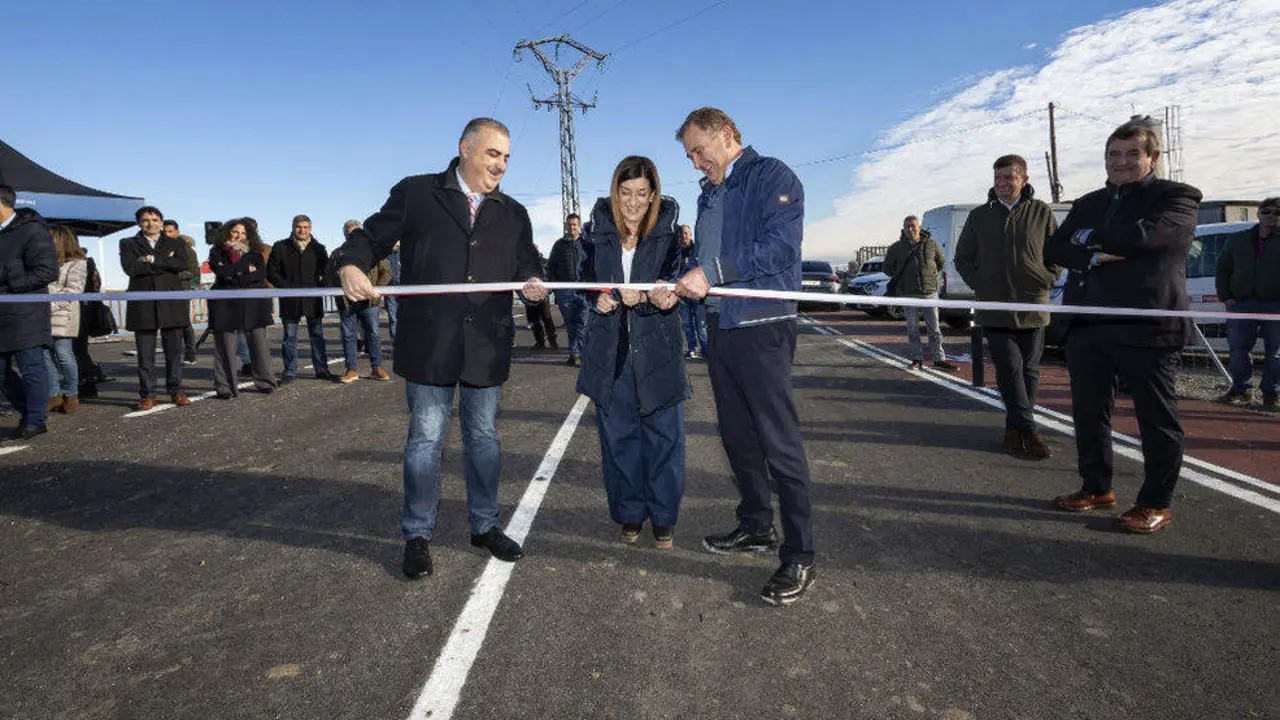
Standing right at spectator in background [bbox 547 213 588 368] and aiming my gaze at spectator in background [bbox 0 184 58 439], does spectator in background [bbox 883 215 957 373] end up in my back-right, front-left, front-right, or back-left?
back-left

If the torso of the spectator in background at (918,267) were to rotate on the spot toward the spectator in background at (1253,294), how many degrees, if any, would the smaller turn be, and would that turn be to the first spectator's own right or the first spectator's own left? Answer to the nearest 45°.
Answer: approximately 45° to the first spectator's own left

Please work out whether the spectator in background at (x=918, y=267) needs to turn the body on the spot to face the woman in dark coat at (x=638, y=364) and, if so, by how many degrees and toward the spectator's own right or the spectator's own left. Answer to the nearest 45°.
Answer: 0° — they already face them

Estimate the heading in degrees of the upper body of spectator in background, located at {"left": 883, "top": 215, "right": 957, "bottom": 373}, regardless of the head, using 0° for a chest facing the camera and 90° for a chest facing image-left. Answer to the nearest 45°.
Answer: approximately 0°

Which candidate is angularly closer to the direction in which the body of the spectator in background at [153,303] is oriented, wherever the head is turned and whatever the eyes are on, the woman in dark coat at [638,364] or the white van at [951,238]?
the woman in dark coat
